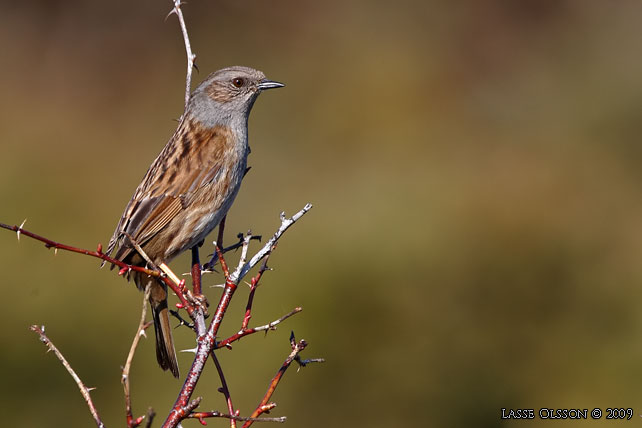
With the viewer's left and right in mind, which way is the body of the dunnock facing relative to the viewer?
facing to the right of the viewer
